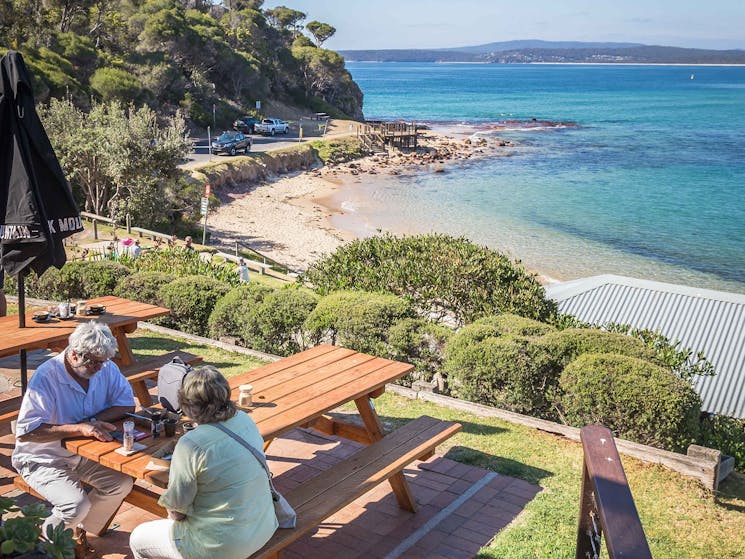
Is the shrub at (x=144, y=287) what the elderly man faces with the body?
no

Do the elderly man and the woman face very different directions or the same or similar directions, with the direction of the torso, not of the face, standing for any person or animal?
very different directions

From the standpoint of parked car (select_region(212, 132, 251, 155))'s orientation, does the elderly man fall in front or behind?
in front

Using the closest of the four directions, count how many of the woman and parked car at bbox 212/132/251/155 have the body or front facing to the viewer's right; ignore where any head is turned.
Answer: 0

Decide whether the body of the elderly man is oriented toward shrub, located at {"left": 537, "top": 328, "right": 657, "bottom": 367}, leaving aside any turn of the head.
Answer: no

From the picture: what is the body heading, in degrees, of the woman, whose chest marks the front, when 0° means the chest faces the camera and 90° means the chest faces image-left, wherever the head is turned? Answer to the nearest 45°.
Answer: approximately 135°

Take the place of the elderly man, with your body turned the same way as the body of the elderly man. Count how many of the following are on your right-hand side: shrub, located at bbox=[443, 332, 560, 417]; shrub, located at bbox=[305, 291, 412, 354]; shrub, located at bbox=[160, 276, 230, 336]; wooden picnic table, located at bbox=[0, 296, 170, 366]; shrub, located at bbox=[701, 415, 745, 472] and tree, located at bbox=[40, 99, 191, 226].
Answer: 0

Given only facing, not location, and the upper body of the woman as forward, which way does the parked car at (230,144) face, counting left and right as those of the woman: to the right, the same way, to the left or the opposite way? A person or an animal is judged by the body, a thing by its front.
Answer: to the left

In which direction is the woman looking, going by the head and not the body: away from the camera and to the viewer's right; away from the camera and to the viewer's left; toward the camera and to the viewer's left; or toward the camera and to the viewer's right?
away from the camera and to the viewer's left

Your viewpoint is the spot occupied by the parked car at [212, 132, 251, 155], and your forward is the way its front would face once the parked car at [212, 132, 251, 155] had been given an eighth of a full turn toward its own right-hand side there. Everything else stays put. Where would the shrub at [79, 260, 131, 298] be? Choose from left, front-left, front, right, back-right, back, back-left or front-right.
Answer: left

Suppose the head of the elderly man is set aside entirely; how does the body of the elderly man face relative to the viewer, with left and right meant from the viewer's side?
facing the viewer and to the right of the viewer

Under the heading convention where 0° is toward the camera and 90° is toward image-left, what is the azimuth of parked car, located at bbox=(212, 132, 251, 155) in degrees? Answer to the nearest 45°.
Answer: approximately 45°

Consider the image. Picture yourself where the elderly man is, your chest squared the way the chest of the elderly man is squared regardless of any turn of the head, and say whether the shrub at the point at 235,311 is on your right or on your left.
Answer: on your left

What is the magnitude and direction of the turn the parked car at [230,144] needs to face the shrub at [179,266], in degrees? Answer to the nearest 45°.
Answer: approximately 45° to its left
